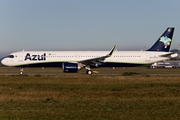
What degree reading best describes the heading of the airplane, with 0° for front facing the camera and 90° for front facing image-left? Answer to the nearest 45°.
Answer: approximately 90°
